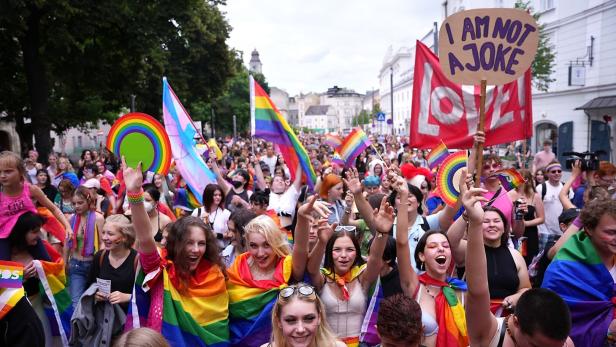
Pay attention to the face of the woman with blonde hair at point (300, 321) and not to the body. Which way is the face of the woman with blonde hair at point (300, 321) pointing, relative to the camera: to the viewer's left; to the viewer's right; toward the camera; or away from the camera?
toward the camera

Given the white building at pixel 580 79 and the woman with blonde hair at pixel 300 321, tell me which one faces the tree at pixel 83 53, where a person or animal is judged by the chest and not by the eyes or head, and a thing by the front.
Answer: the white building

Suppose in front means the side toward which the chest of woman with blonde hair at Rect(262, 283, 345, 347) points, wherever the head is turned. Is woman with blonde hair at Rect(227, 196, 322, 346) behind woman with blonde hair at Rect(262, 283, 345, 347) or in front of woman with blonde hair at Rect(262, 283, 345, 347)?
behind

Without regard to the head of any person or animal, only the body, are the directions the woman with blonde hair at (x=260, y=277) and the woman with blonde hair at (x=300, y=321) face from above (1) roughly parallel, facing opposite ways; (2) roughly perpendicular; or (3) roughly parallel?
roughly parallel

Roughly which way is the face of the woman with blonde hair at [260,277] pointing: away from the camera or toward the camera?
toward the camera

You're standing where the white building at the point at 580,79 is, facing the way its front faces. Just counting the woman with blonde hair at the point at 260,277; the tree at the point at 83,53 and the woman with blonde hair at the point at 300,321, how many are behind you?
0

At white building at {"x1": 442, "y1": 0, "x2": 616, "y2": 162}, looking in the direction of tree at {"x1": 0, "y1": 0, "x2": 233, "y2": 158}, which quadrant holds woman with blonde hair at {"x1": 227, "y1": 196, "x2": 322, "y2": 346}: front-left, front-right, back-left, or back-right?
front-left

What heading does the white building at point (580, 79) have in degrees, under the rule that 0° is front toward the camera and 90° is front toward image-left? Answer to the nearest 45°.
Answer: approximately 45°

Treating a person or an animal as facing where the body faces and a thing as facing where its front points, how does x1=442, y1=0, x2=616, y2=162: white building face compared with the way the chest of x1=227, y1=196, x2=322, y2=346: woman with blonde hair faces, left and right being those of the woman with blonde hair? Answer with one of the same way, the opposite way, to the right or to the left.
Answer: to the right

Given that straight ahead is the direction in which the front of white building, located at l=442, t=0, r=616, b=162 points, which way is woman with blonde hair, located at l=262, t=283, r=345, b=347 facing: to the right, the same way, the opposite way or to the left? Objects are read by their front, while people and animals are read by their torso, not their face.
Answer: to the left

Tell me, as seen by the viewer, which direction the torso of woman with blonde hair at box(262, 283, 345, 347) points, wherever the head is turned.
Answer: toward the camera

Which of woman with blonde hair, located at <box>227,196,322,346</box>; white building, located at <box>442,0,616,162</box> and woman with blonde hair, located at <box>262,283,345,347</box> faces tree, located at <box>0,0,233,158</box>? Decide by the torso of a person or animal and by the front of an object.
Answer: the white building

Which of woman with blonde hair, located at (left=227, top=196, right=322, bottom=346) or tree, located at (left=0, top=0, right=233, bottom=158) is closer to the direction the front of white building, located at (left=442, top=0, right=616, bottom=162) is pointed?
the tree

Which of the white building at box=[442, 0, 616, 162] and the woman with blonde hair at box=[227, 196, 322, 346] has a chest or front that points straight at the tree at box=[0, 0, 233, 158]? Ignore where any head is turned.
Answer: the white building

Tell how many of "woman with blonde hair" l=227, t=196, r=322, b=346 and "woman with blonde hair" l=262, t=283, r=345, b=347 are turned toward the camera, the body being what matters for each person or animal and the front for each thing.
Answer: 2

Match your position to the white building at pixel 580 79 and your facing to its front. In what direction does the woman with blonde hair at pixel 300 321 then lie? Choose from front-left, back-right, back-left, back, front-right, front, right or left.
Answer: front-left

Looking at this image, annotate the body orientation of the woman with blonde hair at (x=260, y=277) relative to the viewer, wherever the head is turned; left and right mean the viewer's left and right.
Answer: facing the viewer

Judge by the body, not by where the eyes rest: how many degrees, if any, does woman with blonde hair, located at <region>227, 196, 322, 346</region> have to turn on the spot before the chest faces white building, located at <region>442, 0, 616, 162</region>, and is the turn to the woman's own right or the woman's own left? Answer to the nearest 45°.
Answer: approximately 135° to the woman's own left
